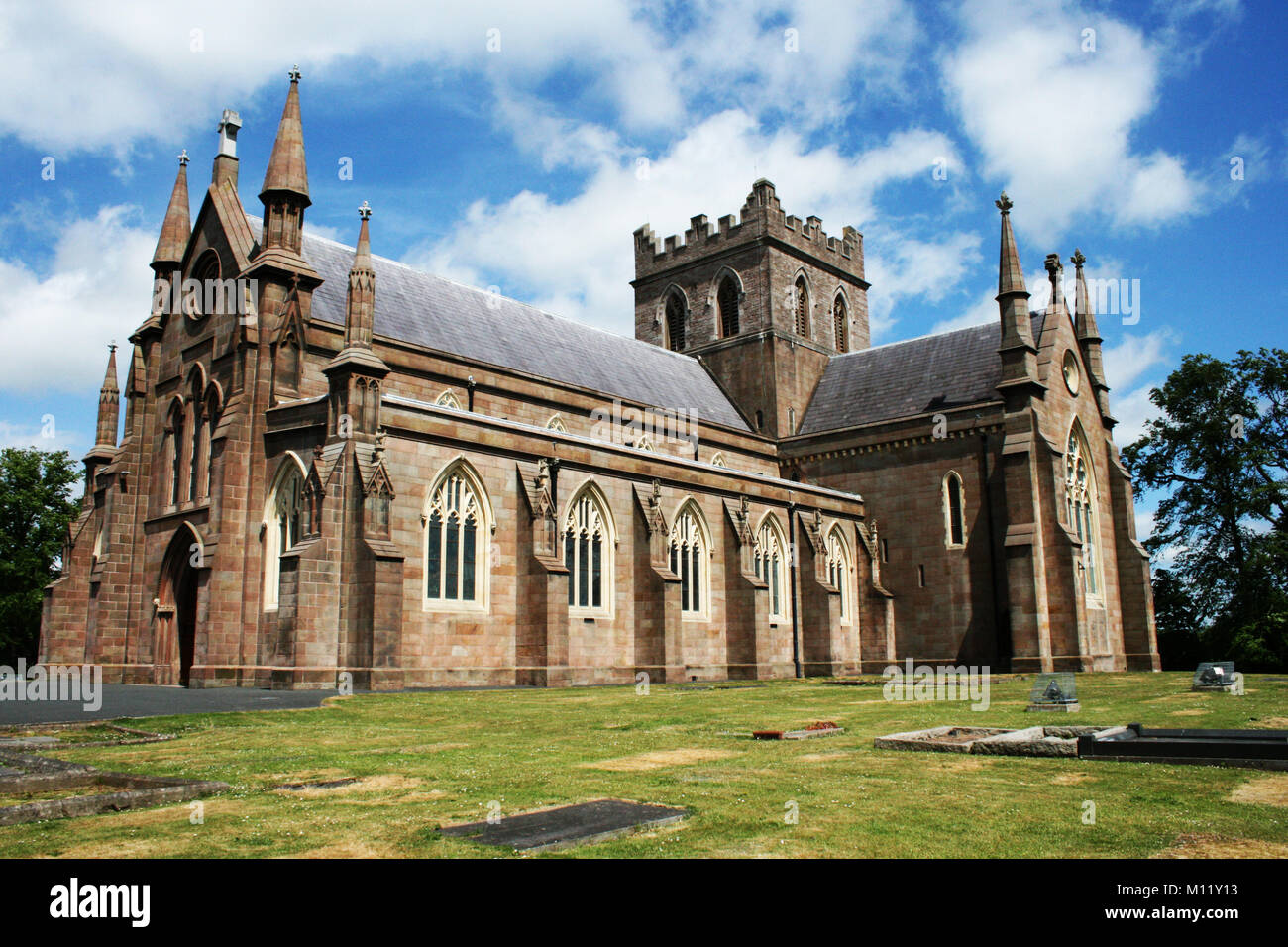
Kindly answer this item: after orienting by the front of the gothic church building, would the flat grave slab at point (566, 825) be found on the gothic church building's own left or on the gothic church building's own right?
on the gothic church building's own left

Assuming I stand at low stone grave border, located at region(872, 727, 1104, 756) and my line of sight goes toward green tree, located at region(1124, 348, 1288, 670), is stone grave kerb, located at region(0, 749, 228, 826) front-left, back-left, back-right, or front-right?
back-left

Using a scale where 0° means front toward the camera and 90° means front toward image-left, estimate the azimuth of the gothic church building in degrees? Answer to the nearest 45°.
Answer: approximately 45°

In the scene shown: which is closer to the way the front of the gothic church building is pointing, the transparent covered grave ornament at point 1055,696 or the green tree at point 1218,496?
the transparent covered grave ornament

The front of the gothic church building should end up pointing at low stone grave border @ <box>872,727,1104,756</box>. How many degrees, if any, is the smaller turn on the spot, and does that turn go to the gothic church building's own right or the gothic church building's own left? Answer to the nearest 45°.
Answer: approximately 45° to the gothic church building's own left

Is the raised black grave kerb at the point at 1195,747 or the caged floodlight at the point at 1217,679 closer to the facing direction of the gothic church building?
the raised black grave kerb

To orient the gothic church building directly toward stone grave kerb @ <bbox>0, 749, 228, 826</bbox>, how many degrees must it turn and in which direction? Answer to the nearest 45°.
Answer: approximately 45° to its left
